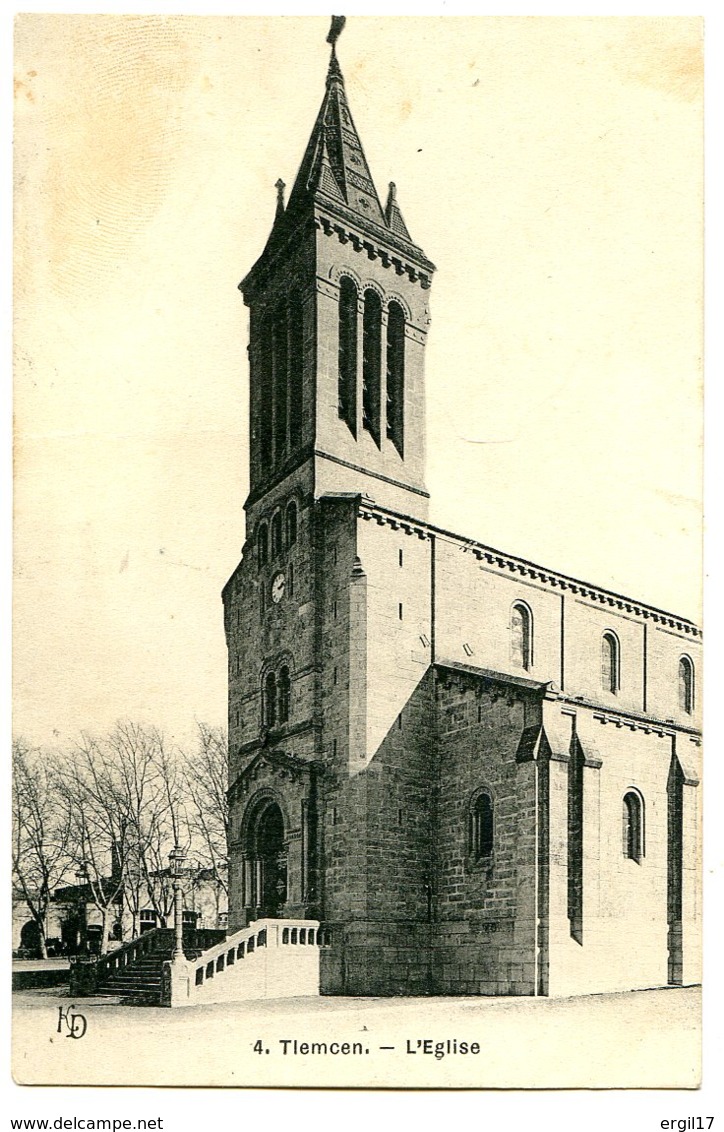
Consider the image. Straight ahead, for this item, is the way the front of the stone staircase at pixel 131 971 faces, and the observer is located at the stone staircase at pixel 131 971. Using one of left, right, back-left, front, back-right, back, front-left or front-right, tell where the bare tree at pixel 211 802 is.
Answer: back-right

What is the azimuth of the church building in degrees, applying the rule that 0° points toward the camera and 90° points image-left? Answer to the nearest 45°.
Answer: approximately 45°

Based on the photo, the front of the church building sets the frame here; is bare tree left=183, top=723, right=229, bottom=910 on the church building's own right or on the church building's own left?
on the church building's own right

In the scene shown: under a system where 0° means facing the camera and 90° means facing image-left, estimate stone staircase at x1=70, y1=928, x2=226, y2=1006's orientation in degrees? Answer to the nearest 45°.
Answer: approximately 45°
